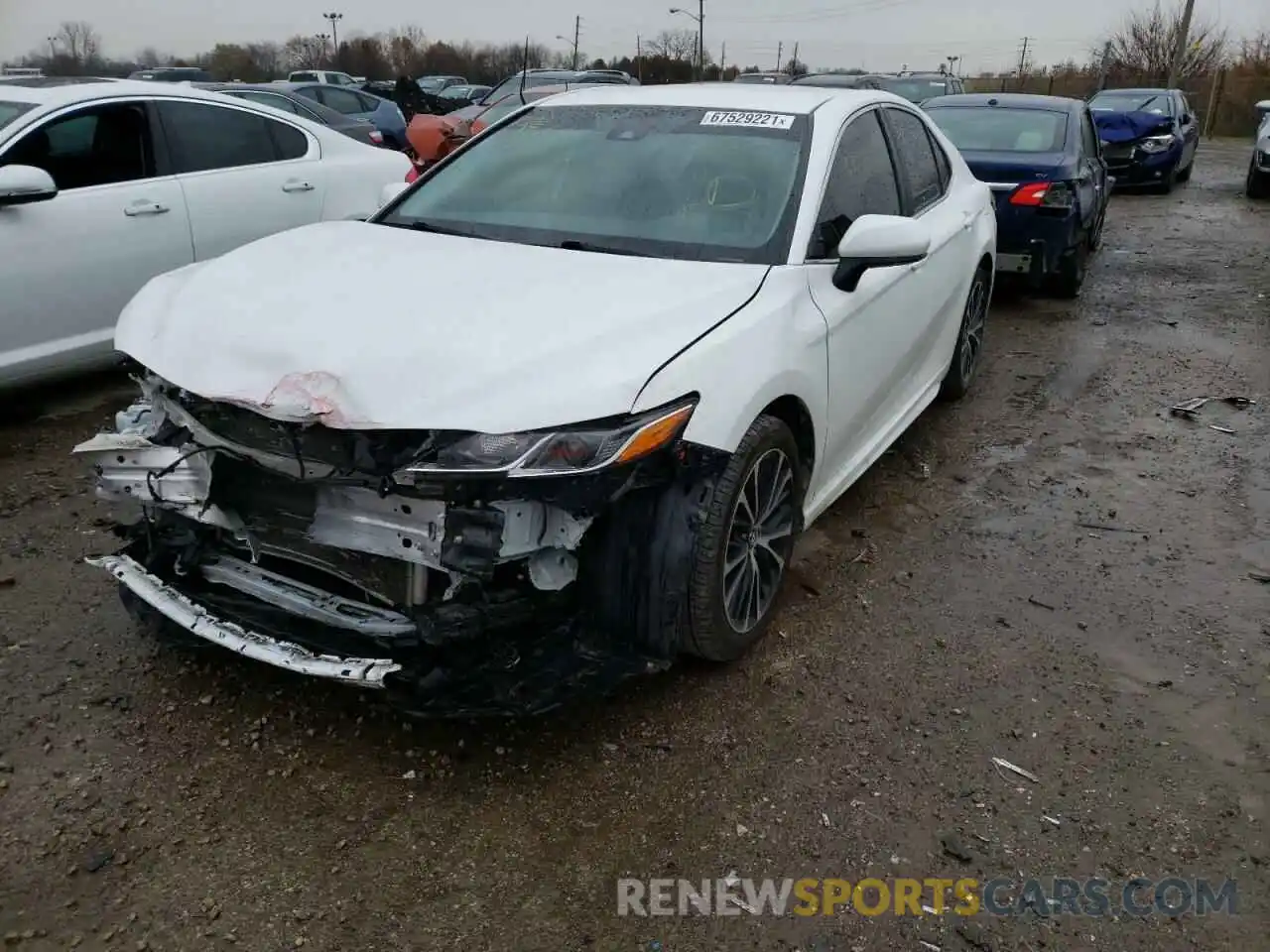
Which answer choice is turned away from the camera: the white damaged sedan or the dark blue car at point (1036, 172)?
the dark blue car

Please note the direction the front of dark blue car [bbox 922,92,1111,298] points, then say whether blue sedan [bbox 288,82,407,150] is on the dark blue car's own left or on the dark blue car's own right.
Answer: on the dark blue car's own left

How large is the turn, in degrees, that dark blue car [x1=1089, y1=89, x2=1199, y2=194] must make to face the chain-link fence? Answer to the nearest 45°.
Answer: approximately 135° to its right

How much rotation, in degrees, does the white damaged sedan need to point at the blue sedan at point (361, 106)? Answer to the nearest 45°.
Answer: approximately 135° to its right

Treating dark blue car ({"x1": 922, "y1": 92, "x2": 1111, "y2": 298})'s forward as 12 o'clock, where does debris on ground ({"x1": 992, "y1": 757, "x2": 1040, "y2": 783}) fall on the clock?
The debris on ground is roughly at 6 o'clock from the dark blue car.

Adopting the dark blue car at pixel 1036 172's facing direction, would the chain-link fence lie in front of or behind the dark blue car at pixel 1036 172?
in front

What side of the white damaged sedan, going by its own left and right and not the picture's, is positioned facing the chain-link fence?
back

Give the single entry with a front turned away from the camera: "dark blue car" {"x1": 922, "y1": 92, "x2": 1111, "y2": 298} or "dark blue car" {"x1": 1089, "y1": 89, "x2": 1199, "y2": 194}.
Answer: "dark blue car" {"x1": 922, "y1": 92, "x2": 1111, "y2": 298}

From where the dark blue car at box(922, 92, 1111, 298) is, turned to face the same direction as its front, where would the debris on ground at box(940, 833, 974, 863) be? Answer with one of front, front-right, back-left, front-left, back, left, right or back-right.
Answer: back

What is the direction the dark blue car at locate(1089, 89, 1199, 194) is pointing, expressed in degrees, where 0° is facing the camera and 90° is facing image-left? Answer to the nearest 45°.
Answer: approximately 45°

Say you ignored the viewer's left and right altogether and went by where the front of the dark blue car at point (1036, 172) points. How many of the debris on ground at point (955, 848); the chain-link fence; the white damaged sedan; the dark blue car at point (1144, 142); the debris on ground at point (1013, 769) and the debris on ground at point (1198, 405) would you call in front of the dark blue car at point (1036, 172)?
2

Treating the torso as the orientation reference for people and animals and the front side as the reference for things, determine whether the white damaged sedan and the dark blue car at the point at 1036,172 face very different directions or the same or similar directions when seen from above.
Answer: very different directions

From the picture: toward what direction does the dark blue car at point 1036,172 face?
away from the camera

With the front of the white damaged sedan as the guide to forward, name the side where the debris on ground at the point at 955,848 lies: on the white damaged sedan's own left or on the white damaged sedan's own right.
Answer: on the white damaged sedan's own left

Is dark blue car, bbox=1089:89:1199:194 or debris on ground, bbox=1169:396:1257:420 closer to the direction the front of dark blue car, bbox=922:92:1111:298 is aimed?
the dark blue car

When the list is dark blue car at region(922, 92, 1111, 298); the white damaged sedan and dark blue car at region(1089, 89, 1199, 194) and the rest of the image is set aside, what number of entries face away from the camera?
1
